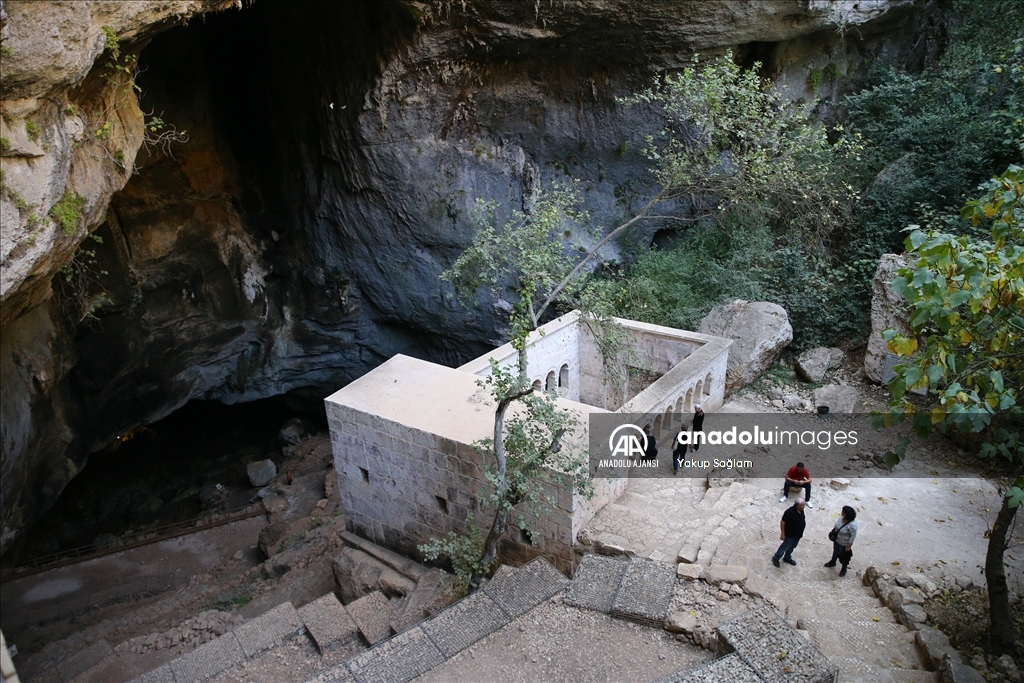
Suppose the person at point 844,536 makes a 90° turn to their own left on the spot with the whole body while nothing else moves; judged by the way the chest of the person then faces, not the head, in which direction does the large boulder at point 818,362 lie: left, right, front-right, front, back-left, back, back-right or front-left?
back-left

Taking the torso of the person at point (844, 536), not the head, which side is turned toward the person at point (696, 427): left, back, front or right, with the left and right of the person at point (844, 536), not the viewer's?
right

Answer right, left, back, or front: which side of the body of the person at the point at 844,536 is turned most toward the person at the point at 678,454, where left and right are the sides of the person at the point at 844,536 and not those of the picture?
right

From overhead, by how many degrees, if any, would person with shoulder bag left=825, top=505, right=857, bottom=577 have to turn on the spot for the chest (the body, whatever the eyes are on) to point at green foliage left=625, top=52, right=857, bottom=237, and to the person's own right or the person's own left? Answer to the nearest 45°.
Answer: approximately 135° to the person's own right

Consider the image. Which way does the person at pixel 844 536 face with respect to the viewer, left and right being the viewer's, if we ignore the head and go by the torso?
facing the viewer and to the left of the viewer

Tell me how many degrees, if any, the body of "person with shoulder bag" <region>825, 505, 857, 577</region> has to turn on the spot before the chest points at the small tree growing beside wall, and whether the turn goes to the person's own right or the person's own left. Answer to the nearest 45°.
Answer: approximately 45° to the person's own right

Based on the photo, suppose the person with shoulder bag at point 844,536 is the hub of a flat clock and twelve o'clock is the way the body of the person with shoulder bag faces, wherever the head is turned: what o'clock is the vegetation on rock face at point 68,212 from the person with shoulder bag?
The vegetation on rock face is roughly at 1 o'clock from the person with shoulder bag.

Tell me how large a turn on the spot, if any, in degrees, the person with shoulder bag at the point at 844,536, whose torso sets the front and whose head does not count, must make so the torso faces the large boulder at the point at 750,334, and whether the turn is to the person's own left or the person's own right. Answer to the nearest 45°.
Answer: approximately 135° to the person's own right

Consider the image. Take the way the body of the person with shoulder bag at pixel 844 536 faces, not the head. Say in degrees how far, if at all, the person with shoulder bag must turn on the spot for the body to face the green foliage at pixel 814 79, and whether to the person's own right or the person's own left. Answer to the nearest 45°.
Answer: approximately 135° to the person's own right

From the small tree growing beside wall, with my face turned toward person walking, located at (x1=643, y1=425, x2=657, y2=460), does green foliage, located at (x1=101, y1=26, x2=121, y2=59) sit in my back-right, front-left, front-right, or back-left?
back-left
